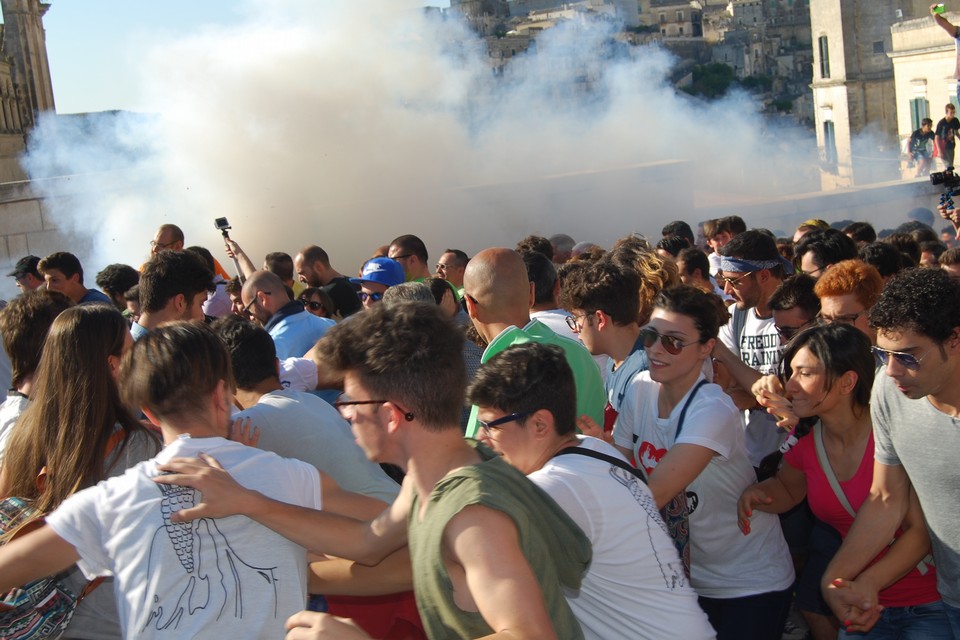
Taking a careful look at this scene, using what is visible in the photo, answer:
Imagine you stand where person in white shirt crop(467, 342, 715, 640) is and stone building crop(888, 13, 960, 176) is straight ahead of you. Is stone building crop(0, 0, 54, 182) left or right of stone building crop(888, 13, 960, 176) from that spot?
left

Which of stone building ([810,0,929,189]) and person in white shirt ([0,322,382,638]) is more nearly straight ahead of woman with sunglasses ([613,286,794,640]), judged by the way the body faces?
the person in white shirt

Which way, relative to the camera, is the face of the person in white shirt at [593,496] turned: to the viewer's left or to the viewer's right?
to the viewer's left

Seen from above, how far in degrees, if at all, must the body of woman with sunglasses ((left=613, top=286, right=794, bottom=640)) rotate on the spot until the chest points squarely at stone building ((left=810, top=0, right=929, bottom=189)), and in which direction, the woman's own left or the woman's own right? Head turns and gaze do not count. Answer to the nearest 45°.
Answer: approximately 135° to the woman's own right

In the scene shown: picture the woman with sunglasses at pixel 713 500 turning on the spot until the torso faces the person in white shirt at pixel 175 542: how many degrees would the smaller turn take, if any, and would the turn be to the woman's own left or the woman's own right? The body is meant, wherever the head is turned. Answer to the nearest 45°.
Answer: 0° — they already face them

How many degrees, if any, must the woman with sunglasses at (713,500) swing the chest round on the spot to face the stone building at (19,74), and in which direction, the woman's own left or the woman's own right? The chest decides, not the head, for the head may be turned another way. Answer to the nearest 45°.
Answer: approximately 90° to the woman's own right

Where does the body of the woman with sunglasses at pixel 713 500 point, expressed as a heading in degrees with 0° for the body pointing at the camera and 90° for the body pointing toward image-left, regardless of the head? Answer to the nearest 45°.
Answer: approximately 45°
